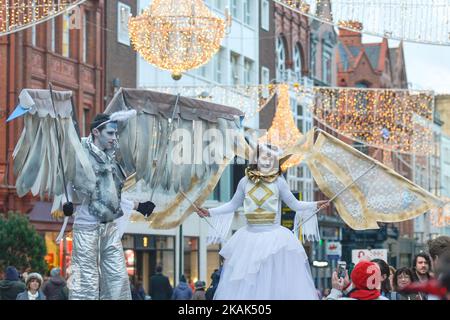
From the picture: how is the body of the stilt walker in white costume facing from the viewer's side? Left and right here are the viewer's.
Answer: facing the viewer

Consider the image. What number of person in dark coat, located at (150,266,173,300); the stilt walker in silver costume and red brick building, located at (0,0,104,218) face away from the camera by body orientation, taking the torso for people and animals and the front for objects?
1

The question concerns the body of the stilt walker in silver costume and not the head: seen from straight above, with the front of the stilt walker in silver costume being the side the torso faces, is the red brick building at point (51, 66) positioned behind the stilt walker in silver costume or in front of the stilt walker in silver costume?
behind

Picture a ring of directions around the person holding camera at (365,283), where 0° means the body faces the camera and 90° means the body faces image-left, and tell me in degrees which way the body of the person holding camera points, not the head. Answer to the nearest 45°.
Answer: approximately 135°

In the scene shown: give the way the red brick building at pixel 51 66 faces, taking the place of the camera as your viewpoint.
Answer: facing the viewer and to the right of the viewer

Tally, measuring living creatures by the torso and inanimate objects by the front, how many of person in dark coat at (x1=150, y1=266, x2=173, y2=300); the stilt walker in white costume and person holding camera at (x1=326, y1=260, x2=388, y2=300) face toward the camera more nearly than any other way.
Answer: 1

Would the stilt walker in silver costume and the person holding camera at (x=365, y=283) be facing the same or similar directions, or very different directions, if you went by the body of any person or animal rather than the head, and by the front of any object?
very different directions

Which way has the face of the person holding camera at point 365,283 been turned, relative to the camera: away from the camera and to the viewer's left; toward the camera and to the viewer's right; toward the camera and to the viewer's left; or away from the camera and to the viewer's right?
away from the camera and to the viewer's left

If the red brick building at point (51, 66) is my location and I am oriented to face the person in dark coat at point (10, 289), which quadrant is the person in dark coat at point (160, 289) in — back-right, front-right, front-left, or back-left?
front-left

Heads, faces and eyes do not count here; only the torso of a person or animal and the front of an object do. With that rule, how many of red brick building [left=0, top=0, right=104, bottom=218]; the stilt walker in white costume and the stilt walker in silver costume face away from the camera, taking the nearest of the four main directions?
0

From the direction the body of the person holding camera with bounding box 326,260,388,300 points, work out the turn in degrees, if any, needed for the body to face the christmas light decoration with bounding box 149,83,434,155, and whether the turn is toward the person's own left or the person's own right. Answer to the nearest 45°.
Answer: approximately 45° to the person's own right

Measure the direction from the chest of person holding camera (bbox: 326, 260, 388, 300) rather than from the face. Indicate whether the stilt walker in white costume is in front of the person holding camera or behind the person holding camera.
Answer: in front

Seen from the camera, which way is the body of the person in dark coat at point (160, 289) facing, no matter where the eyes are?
away from the camera

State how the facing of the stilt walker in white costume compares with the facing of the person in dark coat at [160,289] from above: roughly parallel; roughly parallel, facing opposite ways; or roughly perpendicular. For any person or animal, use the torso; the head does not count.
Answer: roughly parallel, facing opposite ways
